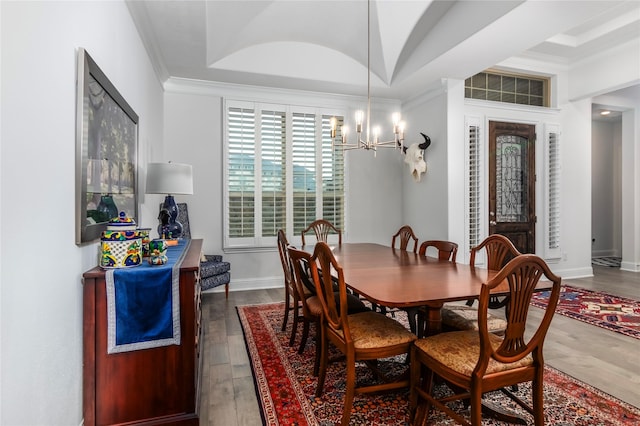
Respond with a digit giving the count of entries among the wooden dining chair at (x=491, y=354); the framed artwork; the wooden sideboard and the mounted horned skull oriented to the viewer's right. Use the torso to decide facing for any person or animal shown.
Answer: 2

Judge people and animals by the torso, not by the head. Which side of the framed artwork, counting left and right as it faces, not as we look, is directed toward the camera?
right

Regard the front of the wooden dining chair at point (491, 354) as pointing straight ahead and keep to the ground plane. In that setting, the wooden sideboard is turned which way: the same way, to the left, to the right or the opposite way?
to the right

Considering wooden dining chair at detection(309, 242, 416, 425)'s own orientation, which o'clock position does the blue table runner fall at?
The blue table runner is roughly at 7 o'clock from the wooden dining chair.

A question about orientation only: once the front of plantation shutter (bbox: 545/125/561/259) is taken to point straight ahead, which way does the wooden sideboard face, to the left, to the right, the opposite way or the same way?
to the left

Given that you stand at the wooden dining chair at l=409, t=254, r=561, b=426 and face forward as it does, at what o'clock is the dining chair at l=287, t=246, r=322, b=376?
The dining chair is roughly at 11 o'clock from the wooden dining chair.

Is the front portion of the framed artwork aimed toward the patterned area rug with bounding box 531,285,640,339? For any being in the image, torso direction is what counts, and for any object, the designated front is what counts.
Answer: yes

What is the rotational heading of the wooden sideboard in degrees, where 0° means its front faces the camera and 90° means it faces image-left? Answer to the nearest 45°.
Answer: approximately 270°

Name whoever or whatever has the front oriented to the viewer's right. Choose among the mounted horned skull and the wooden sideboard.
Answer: the wooden sideboard

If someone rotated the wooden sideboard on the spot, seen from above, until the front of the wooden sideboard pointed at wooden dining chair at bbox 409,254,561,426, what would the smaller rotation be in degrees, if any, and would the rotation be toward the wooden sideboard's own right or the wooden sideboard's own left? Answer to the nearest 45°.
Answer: approximately 45° to the wooden sideboard's own right

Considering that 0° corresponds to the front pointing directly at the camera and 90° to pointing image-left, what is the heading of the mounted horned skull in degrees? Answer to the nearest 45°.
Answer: approximately 45°

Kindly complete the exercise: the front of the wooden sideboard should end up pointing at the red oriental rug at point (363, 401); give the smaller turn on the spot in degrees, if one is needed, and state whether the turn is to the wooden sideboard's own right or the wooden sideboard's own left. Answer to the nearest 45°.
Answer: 0° — it already faces it

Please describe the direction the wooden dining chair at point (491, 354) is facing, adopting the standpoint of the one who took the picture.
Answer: facing away from the viewer and to the left of the viewer
